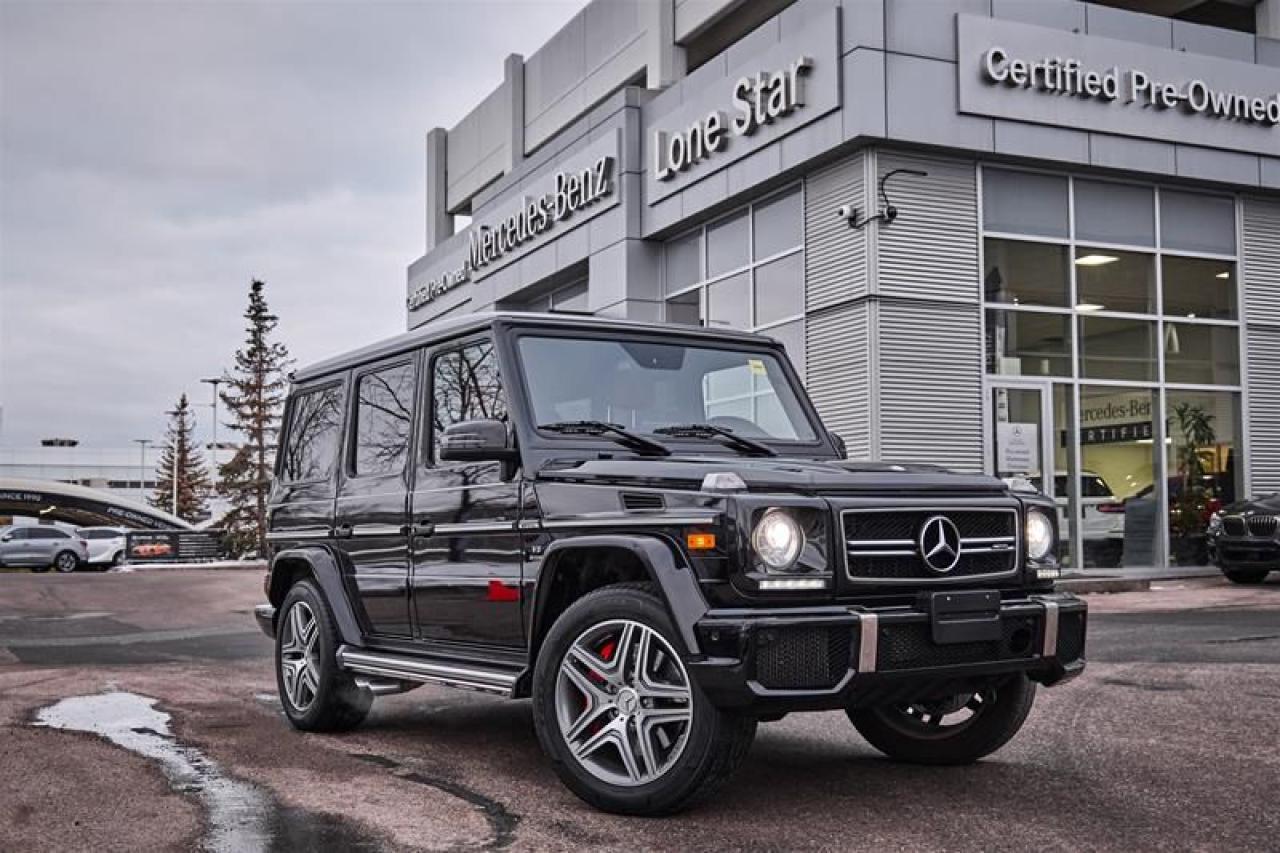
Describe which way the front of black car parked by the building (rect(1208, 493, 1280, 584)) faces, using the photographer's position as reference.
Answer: facing the viewer and to the left of the viewer

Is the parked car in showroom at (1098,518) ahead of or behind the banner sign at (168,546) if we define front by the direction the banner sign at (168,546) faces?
ahead

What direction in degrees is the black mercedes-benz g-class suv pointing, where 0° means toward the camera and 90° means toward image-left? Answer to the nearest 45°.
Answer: approximately 315°

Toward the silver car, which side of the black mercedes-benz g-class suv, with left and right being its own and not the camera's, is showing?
back

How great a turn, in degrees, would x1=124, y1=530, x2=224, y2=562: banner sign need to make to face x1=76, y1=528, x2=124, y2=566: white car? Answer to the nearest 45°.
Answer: approximately 90° to its right

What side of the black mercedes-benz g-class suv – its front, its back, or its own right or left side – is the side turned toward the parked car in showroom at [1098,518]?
left

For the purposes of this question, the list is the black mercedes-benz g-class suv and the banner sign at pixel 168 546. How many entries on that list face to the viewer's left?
0

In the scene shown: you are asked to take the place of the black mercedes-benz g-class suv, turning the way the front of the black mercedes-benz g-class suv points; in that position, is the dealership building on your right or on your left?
on your left

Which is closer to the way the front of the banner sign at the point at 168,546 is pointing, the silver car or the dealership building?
the dealership building

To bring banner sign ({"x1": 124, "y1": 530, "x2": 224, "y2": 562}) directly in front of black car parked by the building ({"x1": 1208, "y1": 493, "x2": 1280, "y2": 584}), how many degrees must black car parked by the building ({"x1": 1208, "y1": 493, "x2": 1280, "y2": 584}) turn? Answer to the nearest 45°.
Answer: approximately 90° to its right

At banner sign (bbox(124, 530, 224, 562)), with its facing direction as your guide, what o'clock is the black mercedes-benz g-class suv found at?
The black mercedes-benz g-class suv is roughly at 12 o'clock from the banner sign.

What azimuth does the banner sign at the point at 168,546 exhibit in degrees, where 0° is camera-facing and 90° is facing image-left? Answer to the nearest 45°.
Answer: approximately 0°
